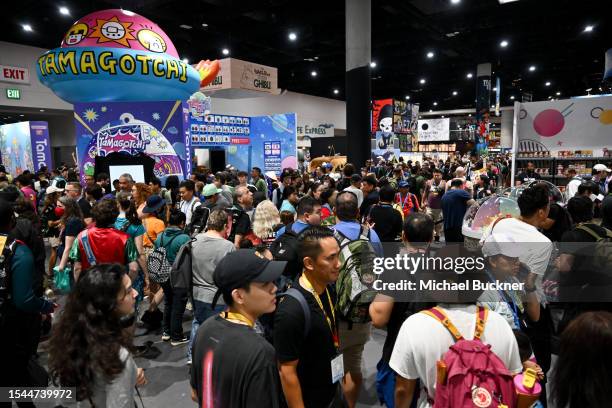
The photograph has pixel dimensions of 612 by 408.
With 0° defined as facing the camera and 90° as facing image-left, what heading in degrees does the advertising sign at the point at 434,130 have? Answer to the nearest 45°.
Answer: approximately 0°

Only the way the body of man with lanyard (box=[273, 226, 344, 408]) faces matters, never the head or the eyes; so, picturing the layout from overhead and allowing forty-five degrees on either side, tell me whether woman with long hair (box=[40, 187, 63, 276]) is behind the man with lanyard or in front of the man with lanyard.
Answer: behind

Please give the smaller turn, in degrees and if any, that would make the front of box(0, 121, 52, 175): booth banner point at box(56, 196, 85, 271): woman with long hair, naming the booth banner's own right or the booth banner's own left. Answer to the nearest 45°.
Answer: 0° — it already faces them

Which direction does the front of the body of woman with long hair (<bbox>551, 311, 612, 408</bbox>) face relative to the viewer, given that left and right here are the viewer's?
facing away from the viewer

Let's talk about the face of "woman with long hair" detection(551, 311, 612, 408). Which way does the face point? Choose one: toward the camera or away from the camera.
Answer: away from the camera

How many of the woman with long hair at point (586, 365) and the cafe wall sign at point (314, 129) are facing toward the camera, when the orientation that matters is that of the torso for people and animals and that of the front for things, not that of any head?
1

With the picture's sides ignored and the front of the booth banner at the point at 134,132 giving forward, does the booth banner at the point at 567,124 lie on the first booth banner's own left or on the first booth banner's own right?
on the first booth banner's own left

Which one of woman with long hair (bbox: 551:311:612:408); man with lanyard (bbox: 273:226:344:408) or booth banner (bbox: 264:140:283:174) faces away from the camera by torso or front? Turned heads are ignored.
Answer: the woman with long hair

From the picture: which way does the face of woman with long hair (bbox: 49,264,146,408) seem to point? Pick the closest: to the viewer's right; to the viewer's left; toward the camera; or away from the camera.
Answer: to the viewer's right
